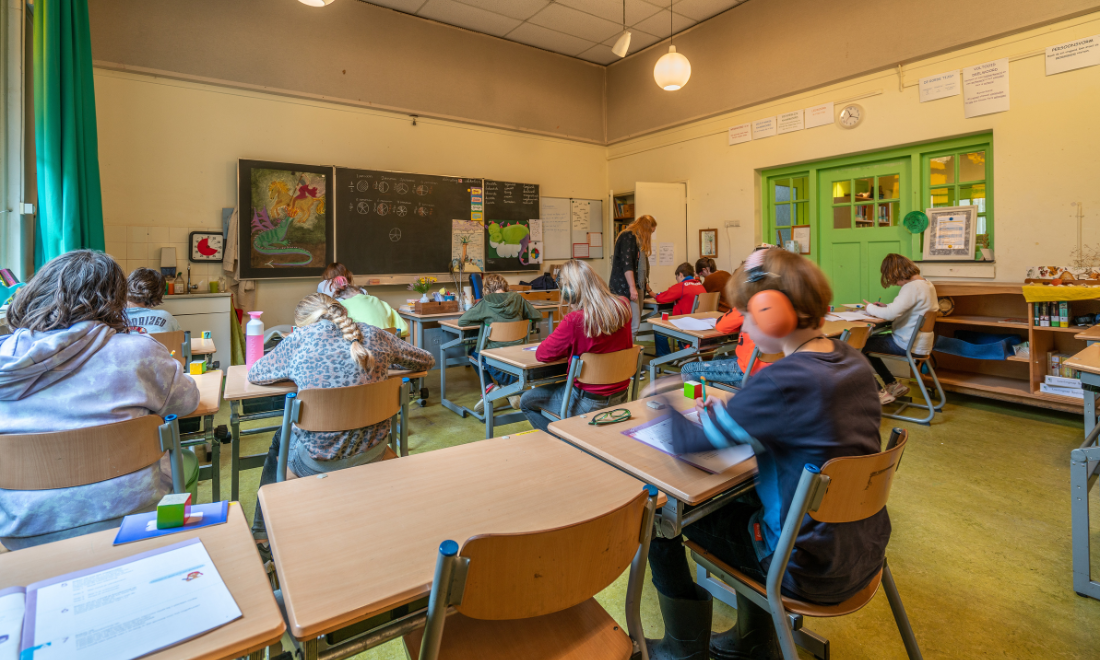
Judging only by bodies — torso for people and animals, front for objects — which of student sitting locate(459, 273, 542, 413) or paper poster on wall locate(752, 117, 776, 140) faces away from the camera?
the student sitting

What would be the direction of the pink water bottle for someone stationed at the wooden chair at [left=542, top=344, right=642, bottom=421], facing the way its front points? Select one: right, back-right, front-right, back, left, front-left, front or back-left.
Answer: front-left

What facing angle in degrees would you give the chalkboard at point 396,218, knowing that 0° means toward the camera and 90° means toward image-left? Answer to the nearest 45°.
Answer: approximately 0°

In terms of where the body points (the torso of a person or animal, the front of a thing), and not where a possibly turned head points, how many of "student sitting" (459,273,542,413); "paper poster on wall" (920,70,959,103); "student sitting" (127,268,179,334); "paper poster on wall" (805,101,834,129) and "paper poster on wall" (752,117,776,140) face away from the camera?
2

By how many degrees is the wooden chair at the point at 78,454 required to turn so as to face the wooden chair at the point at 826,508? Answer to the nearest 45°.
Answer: approximately 135° to its right

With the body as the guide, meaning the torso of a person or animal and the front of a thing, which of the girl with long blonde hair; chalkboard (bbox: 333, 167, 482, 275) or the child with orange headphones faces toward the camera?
the chalkboard

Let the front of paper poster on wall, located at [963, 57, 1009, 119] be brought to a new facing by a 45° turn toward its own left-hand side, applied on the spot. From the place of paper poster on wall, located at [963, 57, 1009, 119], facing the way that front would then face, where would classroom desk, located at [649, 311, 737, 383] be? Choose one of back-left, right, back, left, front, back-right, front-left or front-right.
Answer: front-right

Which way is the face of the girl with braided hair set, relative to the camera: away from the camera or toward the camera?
away from the camera

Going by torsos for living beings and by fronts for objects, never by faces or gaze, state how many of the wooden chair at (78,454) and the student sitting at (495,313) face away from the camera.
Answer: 2

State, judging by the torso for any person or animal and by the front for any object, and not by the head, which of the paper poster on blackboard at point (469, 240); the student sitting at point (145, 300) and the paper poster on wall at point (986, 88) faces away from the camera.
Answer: the student sitting

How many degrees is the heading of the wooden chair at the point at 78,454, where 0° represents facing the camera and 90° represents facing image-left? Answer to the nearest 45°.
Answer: approximately 180°

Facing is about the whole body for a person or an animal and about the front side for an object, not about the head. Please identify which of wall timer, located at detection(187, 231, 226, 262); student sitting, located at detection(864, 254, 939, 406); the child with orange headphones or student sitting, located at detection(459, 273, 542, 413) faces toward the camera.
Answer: the wall timer

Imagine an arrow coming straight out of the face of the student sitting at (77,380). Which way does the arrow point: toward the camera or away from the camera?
away from the camera

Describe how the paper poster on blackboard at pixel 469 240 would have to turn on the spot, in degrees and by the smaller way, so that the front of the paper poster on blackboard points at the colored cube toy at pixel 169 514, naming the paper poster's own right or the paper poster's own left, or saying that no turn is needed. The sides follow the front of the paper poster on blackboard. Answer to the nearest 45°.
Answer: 0° — it already faces it

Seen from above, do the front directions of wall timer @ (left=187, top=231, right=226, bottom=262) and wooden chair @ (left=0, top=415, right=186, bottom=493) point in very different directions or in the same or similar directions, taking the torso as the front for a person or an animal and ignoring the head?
very different directions

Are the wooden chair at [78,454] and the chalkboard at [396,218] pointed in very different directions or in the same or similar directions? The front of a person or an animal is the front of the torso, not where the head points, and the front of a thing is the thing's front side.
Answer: very different directions

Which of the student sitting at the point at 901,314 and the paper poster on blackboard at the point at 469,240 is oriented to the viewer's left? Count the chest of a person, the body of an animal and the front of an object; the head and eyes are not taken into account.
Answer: the student sitting

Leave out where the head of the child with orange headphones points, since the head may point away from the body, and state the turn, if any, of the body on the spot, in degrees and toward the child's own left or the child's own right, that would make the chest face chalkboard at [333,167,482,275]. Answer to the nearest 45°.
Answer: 0° — they already face it
